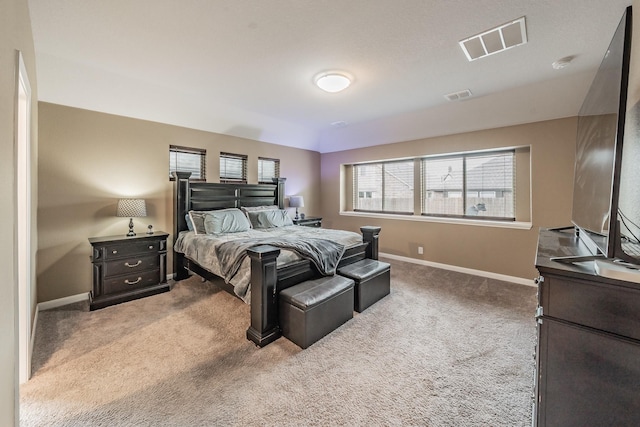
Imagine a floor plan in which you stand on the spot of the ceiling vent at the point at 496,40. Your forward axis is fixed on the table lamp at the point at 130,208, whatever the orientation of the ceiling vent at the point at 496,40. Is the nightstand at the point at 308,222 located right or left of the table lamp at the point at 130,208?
right

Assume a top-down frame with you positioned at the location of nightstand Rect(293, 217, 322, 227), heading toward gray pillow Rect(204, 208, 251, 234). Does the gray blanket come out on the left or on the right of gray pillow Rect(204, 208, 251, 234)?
left

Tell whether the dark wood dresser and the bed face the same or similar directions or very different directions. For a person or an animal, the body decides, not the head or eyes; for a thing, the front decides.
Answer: very different directions

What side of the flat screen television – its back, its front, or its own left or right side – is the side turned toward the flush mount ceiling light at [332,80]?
front

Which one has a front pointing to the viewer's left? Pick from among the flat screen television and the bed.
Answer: the flat screen television

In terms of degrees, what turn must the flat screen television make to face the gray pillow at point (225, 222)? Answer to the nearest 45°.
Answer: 0° — it already faces it

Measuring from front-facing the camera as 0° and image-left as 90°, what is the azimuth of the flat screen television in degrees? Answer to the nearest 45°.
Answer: approximately 90°

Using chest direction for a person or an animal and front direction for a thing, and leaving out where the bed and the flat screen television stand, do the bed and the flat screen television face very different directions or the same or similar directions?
very different directions

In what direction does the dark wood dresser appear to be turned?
to the viewer's left

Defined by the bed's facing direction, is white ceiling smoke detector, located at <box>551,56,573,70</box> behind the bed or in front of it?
in front

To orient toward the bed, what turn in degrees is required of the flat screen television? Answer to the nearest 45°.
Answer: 0° — it already faces it

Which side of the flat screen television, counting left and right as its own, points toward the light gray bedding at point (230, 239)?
front
